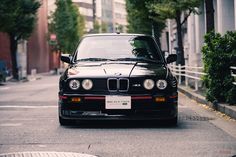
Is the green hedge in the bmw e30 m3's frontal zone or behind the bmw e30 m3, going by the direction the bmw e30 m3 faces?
behind

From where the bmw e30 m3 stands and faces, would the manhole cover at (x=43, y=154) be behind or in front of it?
in front

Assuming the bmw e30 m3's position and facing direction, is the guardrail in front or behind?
behind

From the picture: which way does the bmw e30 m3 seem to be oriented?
toward the camera
